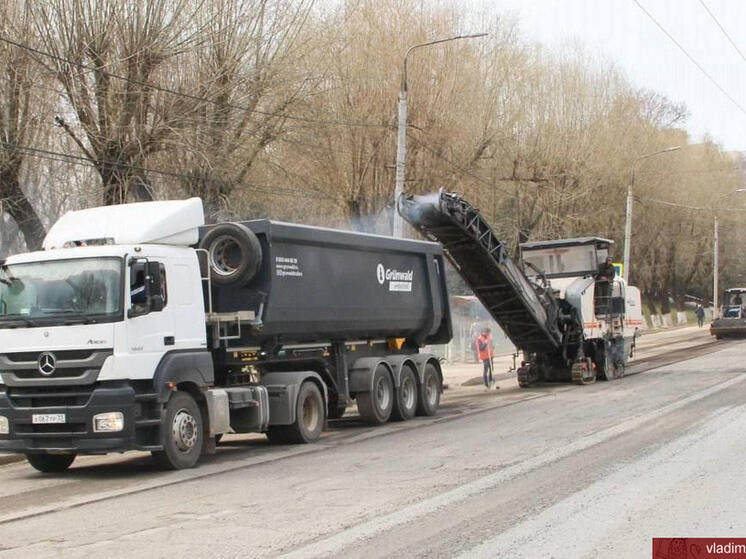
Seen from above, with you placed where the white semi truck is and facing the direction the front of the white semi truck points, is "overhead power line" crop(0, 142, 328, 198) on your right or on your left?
on your right

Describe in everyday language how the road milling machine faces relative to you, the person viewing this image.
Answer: facing the viewer and to the left of the viewer

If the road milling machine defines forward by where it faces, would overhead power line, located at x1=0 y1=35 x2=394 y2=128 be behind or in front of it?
in front

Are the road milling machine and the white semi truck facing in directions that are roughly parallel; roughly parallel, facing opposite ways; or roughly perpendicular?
roughly parallel

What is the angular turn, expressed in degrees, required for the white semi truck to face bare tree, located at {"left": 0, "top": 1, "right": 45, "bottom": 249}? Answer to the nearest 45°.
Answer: approximately 90° to its right

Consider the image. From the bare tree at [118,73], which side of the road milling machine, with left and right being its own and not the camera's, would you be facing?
front

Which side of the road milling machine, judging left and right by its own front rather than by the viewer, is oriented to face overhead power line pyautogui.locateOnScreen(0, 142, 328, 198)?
front

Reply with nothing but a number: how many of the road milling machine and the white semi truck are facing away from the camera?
0

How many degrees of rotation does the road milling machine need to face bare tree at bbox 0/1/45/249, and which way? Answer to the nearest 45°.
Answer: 0° — it already faces it

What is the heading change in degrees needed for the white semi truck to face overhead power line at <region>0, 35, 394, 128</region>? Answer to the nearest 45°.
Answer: approximately 135° to its right
